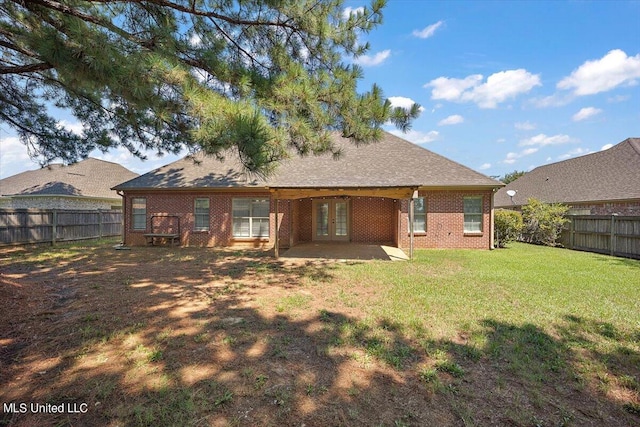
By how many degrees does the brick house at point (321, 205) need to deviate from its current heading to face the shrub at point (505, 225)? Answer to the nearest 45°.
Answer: approximately 90° to its right

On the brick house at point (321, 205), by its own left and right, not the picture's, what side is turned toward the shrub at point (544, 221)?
right

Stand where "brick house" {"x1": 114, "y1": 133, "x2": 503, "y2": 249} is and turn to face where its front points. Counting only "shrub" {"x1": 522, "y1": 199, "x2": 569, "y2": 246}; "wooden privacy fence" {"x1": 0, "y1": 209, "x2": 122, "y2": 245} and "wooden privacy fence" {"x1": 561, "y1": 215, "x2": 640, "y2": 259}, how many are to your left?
1

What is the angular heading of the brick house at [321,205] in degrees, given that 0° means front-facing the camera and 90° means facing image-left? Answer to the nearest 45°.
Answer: approximately 180°

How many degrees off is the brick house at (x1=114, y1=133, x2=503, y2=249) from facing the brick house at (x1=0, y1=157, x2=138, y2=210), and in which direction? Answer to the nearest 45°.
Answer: approximately 45° to its left

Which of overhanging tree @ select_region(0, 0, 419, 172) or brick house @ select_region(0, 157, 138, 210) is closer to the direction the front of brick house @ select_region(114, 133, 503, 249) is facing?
the brick house

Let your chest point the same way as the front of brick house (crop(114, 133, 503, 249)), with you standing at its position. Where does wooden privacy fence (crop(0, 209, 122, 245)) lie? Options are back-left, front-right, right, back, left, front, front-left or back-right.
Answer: left

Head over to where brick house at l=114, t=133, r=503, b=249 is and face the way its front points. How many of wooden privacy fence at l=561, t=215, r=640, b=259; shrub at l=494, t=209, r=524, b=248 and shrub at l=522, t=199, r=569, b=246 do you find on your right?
3

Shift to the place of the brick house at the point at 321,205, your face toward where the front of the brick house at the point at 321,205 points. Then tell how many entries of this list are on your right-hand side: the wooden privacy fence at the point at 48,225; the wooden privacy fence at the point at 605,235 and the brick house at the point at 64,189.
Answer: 1

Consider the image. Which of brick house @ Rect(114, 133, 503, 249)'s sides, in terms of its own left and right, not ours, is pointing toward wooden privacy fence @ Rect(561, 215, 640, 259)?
right

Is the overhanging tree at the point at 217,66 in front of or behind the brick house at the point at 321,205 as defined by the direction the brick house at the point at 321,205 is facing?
behind

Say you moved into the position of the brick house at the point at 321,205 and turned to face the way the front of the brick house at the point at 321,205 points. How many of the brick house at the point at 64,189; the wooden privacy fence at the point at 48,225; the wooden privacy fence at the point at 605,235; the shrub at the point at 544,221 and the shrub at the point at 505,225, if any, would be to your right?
3
